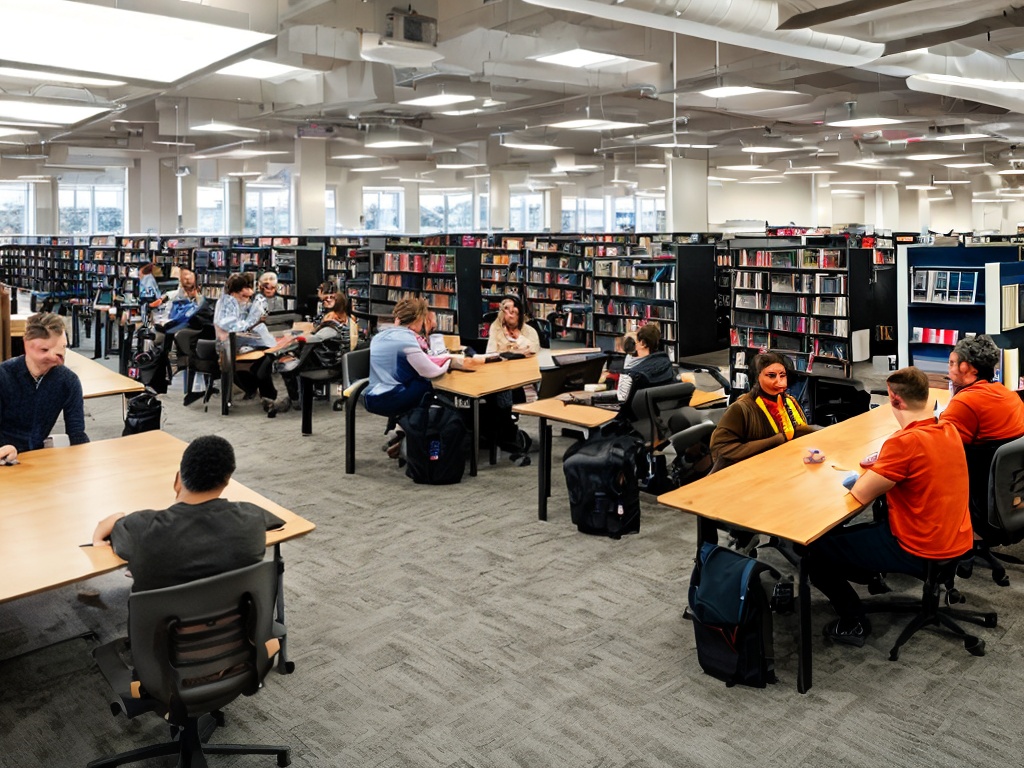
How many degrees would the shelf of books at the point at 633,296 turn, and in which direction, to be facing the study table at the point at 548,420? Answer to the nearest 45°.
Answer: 0° — it already faces it

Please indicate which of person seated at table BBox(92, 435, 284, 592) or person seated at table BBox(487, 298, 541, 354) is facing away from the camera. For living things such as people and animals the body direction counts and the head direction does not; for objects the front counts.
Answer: person seated at table BBox(92, 435, 284, 592)

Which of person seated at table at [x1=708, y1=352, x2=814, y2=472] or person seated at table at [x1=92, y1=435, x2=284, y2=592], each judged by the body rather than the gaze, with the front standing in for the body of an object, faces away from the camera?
person seated at table at [x1=92, y1=435, x2=284, y2=592]

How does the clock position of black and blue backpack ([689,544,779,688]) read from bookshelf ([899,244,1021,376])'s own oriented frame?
The black and blue backpack is roughly at 12 o'clock from the bookshelf.

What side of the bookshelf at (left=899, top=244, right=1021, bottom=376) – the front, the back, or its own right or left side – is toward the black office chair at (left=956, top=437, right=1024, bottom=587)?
front

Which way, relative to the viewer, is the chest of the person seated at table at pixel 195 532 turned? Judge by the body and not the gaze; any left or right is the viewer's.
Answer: facing away from the viewer

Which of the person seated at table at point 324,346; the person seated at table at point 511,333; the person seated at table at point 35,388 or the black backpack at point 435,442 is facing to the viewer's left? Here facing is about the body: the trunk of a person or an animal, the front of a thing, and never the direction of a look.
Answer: the person seated at table at point 324,346

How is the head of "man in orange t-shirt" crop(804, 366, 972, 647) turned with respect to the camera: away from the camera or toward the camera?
away from the camera

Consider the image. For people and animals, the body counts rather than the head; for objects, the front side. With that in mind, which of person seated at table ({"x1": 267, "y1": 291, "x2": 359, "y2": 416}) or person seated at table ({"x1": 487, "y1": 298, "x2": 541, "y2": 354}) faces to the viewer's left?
person seated at table ({"x1": 267, "y1": 291, "x2": 359, "y2": 416})

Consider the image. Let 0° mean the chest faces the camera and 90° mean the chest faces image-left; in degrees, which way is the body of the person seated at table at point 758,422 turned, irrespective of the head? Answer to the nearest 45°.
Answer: approximately 315°

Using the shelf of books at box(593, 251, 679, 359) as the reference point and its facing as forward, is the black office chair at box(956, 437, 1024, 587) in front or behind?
in front

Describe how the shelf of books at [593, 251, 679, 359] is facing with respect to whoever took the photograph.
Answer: facing the viewer

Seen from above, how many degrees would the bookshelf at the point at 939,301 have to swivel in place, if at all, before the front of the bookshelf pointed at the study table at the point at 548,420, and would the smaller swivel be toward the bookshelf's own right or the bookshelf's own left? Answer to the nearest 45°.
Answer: approximately 45° to the bookshelf's own right

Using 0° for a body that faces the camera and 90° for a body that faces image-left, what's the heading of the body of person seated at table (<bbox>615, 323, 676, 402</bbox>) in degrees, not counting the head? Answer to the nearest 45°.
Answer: approximately 135°

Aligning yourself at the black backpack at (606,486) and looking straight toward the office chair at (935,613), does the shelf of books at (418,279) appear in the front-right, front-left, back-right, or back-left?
back-left
